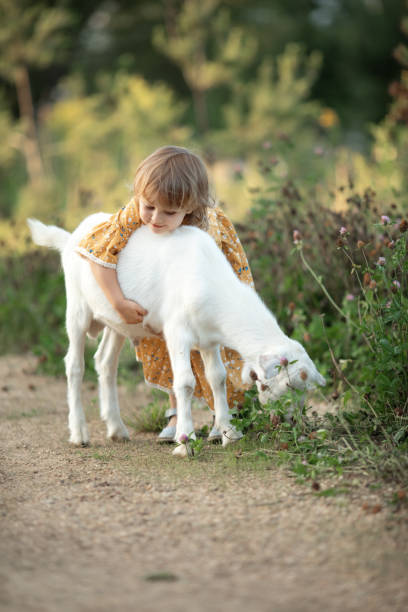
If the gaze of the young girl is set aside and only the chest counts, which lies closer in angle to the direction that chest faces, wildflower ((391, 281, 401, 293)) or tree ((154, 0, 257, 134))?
the wildflower

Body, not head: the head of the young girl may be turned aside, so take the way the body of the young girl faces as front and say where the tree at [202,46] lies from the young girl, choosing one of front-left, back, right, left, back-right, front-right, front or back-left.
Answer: back

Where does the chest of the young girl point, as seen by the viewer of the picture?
toward the camera

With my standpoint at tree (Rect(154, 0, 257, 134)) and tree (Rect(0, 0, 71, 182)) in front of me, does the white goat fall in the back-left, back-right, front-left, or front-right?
front-left

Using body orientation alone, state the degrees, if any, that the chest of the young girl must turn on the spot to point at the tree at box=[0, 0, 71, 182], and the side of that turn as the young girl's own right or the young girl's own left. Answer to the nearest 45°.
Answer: approximately 180°

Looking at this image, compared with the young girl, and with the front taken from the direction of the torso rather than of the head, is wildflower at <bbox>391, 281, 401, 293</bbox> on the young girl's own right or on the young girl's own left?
on the young girl's own left
